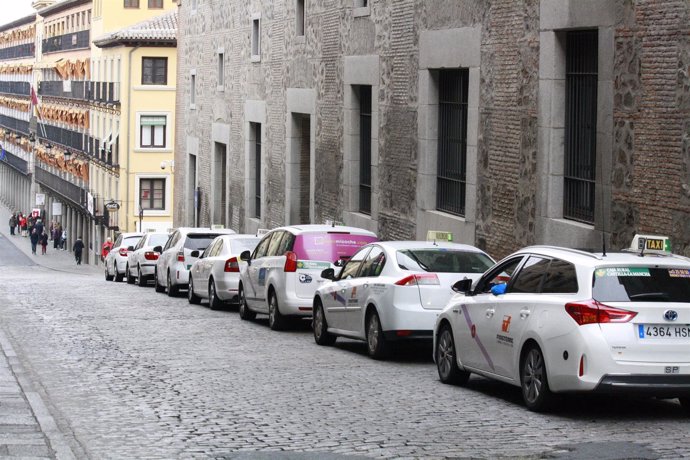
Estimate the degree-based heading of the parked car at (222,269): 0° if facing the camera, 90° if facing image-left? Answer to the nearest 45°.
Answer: approximately 135°

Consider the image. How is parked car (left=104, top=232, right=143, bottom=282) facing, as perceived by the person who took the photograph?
facing away from the viewer and to the left of the viewer

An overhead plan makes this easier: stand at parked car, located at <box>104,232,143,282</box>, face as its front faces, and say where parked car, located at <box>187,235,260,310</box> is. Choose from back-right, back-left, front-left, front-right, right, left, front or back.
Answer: back-left

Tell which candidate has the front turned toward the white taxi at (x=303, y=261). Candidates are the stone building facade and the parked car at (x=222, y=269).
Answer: the stone building facade

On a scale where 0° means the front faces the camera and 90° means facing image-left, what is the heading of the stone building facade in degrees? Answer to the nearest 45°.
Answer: approximately 45°

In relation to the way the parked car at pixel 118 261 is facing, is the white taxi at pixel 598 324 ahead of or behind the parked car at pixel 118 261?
behind

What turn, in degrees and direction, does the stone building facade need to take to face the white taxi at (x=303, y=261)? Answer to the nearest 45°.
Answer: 0° — it already faces it

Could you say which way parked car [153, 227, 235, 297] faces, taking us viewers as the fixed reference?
facing away from the viewer and to the left of the viewer

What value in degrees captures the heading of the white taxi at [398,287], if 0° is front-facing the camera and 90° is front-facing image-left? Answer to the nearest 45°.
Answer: approximately 135°

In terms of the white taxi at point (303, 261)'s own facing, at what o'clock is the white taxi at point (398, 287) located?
the white taxi at point (398, 287) is roughly at 7 o'clock from the white taxi at point (303, 261).

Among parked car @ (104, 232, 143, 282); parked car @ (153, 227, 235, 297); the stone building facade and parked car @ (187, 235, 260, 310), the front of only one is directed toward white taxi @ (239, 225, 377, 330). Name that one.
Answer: the stone building facade
